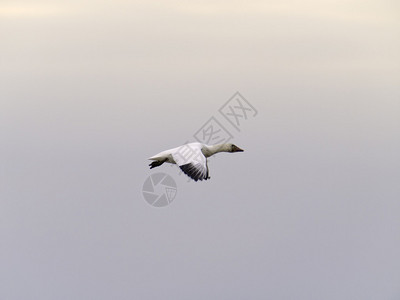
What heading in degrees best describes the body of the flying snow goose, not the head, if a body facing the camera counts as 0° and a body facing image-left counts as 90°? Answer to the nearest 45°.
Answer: approximately 270°
